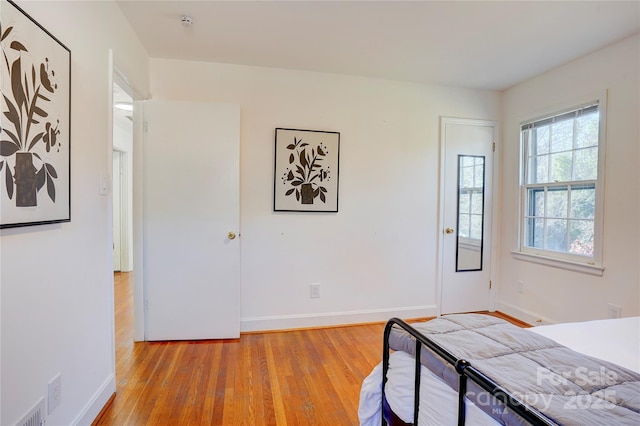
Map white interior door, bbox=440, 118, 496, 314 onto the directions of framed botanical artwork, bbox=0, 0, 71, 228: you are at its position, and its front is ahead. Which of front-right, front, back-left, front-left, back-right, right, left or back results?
front-left

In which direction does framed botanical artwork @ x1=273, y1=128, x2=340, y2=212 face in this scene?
toward the camera

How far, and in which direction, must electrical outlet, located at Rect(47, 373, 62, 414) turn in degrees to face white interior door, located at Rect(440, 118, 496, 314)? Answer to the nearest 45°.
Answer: approximately 45° to its left

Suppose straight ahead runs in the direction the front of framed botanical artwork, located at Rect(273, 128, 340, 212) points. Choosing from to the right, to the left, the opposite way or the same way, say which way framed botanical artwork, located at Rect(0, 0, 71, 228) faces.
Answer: to the left

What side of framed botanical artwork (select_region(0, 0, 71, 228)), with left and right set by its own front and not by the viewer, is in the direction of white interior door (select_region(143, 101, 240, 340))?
left

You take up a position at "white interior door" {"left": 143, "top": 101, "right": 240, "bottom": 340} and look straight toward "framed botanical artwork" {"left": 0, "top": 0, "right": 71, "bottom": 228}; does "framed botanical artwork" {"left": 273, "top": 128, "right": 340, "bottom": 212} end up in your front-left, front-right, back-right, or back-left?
back-left

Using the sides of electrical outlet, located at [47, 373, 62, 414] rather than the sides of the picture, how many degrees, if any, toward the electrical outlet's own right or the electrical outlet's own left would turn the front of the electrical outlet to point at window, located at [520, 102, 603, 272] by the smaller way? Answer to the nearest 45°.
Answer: approximately 45° to the electrical outlet's own left

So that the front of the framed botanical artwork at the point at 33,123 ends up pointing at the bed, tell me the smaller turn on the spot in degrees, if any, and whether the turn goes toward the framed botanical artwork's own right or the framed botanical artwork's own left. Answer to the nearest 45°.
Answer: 0° — it already faces it

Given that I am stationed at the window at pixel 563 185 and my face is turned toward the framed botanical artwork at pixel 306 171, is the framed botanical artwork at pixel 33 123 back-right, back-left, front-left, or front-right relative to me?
front-left

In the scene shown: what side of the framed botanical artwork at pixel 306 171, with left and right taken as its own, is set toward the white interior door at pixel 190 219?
right

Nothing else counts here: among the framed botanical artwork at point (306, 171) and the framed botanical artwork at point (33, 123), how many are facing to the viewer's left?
0

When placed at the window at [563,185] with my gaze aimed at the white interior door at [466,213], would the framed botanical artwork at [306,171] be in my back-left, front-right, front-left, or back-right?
front-left

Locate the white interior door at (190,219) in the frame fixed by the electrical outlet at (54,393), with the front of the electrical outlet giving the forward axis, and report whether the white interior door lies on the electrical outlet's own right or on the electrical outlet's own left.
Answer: on the electrical outlet's own left

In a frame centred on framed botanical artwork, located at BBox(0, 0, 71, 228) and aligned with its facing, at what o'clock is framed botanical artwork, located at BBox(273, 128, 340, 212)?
framed botanical artwork, located at BBox(273, 128, 340, 212) is roughly at 10 o'clock from framed botanical artwork, located at BBox(0, 0, 71, 228).

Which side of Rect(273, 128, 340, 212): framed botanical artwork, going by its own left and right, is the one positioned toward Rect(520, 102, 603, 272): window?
left

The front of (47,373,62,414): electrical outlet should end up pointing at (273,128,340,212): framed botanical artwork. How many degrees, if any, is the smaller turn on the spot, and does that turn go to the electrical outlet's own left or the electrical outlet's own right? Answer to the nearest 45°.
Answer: approximately 45° to the electrical outlet's own left
